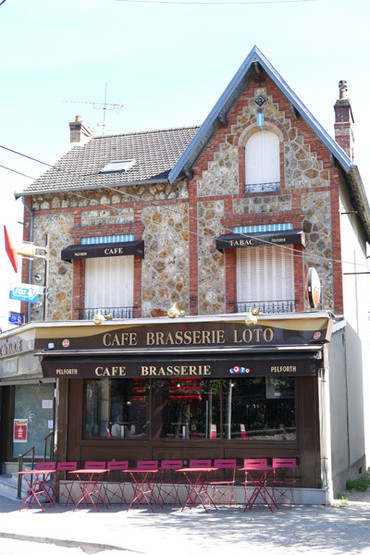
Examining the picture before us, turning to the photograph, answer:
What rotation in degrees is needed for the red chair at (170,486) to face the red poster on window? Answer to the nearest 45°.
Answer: approximately 135° to its right

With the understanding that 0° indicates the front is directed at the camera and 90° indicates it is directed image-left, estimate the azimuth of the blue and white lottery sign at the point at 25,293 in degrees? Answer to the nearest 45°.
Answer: approximately 0°

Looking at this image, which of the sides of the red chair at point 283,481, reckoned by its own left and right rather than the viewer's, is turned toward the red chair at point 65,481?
right

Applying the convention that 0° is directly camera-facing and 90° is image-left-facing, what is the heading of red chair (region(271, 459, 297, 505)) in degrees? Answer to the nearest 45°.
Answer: approximately 0°
